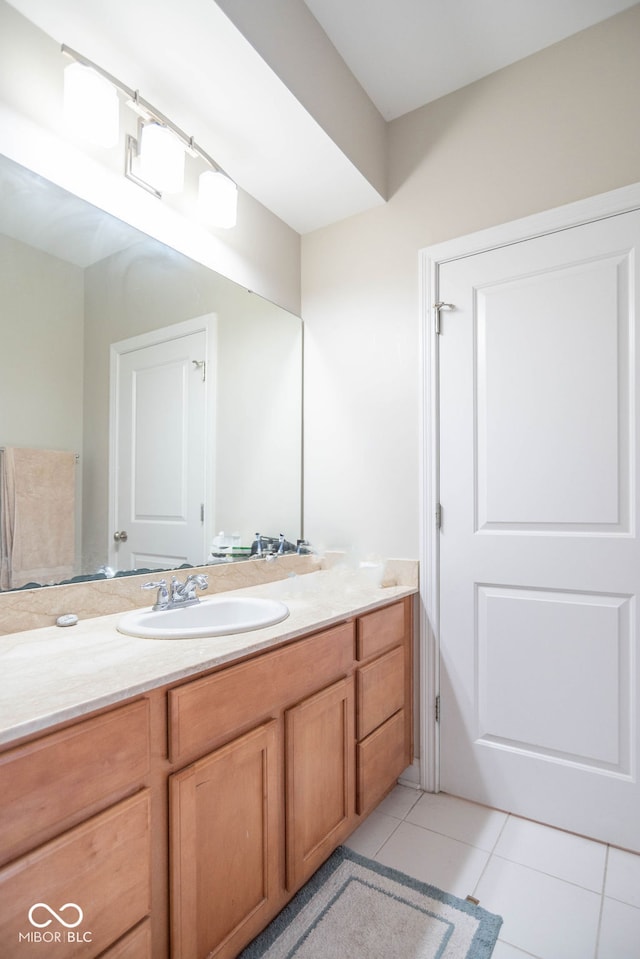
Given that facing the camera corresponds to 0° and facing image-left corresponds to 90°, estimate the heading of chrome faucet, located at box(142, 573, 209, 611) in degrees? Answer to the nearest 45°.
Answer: approximately 315°

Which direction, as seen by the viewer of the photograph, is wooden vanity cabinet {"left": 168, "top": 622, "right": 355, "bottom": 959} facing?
facing the viewer and to the right of the viewer
